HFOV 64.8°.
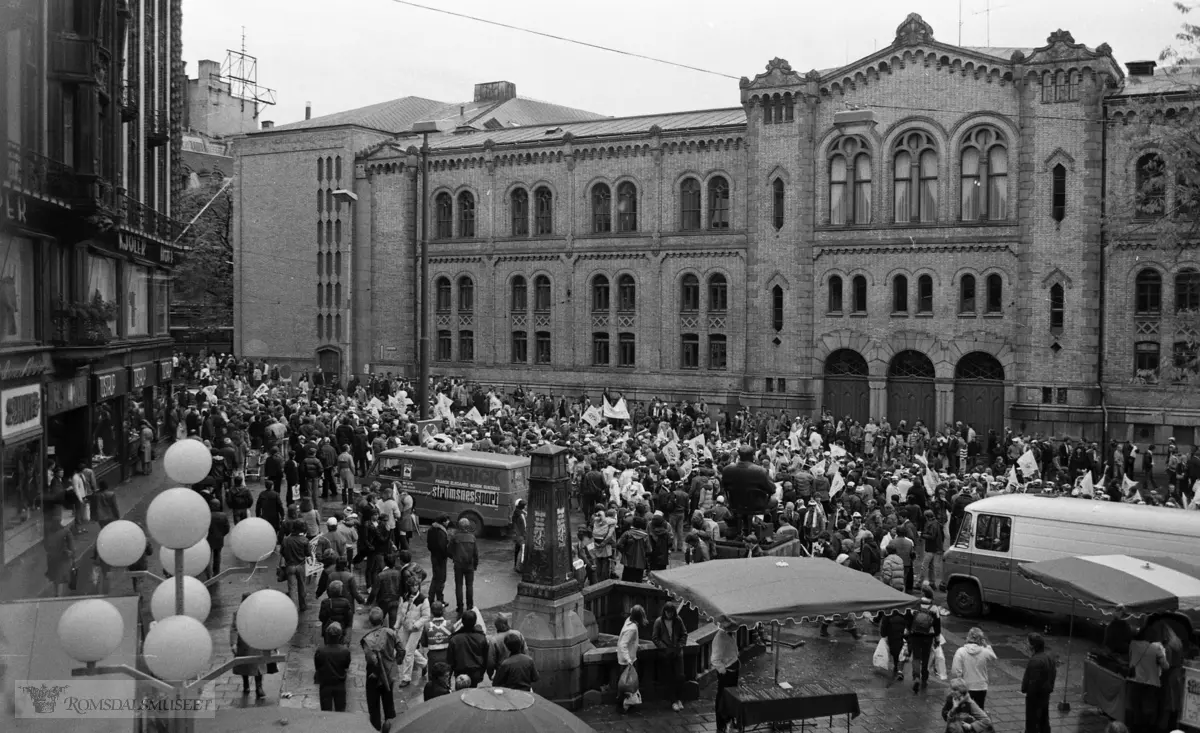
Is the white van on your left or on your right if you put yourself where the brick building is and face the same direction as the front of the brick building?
on your left

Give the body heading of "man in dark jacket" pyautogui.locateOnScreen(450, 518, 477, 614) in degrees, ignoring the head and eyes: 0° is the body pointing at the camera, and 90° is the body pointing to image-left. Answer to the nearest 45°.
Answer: approximately 180°

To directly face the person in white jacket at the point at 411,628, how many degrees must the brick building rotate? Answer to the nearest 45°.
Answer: approximately 45° to its left

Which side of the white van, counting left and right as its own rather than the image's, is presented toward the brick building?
right

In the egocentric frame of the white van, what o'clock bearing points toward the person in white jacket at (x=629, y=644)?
The person in white jacket is roughly at 10 o'clock from the white van.

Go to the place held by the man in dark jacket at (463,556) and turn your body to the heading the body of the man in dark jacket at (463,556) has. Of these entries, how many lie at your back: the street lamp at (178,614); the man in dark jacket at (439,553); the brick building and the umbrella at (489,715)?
2

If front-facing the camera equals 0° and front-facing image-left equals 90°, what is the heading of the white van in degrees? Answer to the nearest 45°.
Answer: approximately 90°

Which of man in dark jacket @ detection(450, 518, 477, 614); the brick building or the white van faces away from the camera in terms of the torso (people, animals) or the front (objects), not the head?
the man in dark jacket

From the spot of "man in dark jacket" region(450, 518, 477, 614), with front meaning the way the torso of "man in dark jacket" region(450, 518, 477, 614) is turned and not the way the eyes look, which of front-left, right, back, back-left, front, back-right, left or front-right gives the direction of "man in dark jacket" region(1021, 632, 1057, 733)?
back-right

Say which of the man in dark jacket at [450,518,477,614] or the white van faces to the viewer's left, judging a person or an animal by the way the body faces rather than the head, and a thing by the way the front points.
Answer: the white van

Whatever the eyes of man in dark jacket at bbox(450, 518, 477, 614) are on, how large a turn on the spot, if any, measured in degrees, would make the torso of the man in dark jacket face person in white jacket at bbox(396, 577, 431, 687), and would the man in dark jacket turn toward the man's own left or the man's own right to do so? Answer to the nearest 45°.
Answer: approximately 180°

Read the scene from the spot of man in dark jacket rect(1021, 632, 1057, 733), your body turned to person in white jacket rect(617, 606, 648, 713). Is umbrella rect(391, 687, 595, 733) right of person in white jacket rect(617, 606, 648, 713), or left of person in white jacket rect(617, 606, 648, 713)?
left
